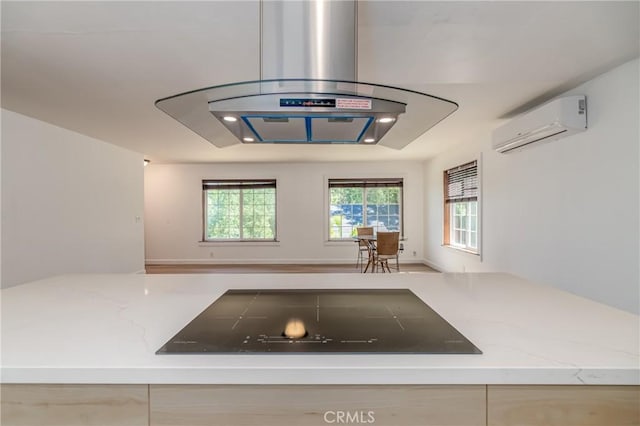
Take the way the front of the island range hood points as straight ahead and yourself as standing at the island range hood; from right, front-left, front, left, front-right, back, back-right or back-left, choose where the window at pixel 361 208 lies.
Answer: back

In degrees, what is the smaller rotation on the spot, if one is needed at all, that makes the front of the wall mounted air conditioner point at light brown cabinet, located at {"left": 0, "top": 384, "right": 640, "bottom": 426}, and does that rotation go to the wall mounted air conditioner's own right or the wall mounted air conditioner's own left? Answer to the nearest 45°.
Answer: approximately 45° to the wall mounted air conditioner's own left

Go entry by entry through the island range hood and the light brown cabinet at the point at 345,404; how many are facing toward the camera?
2

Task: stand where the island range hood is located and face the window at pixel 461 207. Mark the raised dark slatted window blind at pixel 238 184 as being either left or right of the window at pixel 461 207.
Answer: left

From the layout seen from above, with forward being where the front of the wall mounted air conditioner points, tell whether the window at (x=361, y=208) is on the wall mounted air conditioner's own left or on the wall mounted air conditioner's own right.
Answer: on the wall mounted air conditioner's own right

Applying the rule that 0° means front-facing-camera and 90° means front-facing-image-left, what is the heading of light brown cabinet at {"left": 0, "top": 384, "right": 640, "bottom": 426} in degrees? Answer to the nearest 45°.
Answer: approximately 0°

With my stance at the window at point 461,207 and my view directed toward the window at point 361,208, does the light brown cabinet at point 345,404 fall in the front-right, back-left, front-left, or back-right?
back-left

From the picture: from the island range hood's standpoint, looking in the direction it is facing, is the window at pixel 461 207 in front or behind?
behind

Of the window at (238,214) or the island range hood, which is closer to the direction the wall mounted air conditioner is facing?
the island range hood

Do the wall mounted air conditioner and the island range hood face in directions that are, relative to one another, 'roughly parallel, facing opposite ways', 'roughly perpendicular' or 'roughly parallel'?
roughly perpendicular
